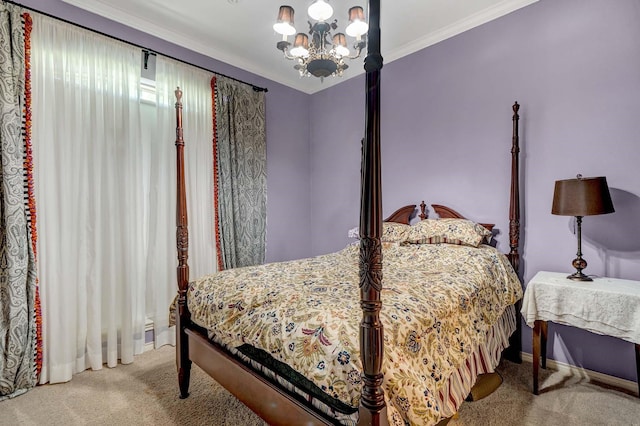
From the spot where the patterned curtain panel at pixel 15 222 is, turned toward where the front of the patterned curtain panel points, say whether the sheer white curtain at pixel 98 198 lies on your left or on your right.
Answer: on your left

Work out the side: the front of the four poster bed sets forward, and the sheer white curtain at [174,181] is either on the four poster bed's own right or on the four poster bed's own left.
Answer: on the four poster bed's own right

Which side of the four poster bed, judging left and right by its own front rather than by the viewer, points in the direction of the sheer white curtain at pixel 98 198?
right

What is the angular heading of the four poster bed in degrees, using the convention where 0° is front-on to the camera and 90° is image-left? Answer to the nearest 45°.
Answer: approximately 45°

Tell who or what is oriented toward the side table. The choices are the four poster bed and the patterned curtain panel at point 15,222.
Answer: the patterned curtain panel

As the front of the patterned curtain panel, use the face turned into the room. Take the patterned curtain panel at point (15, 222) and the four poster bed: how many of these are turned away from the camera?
0

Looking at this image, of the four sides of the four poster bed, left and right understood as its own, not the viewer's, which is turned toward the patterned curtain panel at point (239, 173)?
right

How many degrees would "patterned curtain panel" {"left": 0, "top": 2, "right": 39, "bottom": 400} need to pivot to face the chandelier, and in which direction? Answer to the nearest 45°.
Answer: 0° — it already faces it
